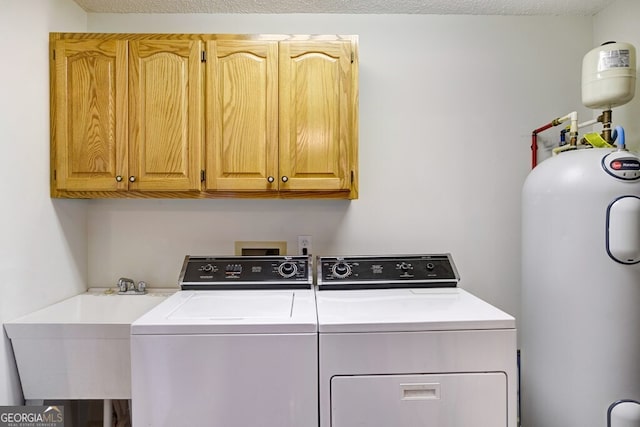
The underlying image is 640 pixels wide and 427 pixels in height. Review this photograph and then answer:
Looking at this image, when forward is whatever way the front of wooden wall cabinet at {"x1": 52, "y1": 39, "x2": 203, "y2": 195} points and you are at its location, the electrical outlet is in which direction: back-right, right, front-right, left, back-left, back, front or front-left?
left

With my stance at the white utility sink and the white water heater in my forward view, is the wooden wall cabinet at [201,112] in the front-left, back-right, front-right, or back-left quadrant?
front-left

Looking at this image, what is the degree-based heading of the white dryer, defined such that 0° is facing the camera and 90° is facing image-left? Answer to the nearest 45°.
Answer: approximately 0°

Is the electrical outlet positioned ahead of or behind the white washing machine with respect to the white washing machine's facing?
behind

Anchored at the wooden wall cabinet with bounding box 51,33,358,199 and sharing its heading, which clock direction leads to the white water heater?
The white water heater is roughly at 10 o'clock from the wooden wall cabinet.

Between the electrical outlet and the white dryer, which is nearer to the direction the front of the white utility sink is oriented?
the white dryer

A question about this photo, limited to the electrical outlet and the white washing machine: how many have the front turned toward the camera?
2

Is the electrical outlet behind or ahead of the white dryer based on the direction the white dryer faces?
behind

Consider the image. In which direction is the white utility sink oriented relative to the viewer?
toward the camera

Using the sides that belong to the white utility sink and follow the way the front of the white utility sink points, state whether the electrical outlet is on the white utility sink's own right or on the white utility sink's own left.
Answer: on the white utility sink's own left

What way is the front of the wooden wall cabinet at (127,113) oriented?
toward the camera

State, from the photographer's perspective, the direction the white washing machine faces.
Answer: facing the viewer

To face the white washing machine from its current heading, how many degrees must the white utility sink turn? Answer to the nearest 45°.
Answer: approximately 45° to its left
